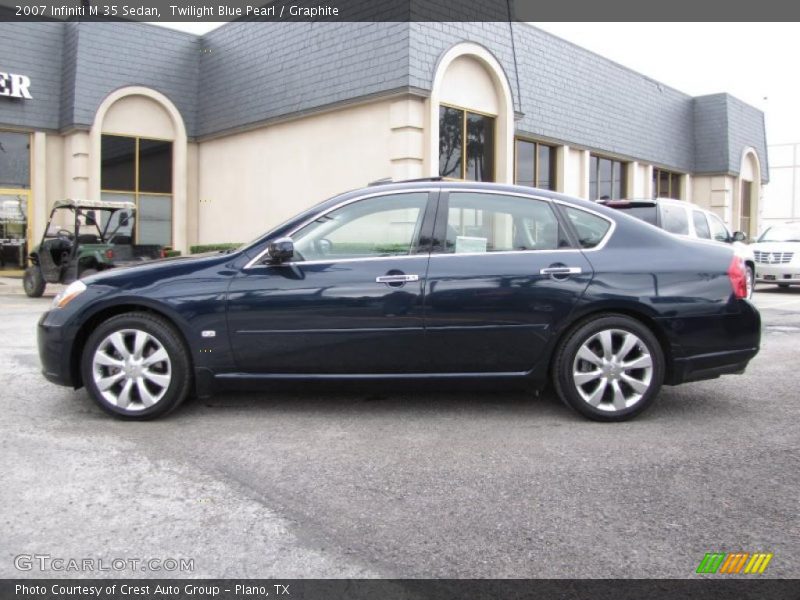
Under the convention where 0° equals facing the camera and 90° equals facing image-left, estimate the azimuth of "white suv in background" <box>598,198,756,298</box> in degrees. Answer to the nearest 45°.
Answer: approximately 225°

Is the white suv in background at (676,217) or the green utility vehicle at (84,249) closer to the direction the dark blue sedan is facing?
the green utility vehicle

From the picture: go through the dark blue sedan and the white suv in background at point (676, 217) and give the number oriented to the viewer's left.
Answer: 1

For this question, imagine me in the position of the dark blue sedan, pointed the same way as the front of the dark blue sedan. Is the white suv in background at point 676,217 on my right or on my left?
on my right

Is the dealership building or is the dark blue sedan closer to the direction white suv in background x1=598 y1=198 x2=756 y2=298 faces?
the dealership building

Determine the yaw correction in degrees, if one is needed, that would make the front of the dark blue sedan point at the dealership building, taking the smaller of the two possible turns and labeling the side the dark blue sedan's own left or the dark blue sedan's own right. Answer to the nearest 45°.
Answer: approximately 90° to the dark blue sedan's own right

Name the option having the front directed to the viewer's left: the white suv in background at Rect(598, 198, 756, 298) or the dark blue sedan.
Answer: the dark blue sedan

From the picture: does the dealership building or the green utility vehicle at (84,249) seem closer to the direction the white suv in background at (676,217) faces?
the dealership building

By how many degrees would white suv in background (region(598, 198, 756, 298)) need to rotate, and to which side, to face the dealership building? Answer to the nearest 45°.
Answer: approximately 90° to its left

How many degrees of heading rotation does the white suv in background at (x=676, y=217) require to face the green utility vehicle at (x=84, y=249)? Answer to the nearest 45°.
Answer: approximately 135° to its left

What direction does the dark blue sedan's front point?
to the viewer's left

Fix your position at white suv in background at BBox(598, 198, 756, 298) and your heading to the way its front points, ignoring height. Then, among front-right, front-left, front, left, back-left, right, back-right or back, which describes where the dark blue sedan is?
back-right
